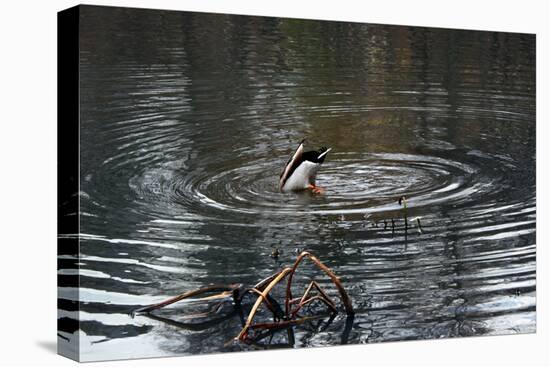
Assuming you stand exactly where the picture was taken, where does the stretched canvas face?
facing the viewer and to the right of the viewer
